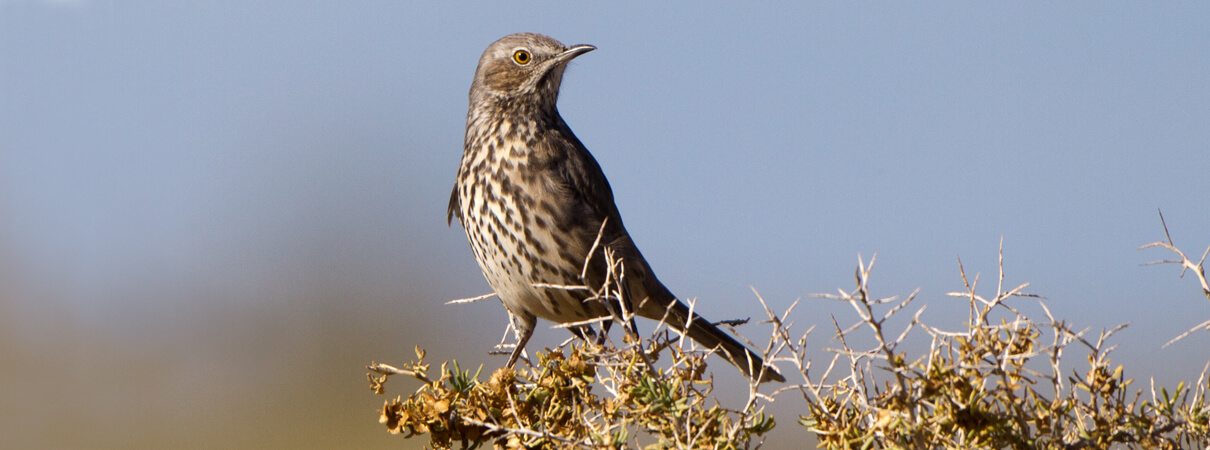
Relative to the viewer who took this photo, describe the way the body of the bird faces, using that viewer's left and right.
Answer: facing the viewer and to the left of the viewer
